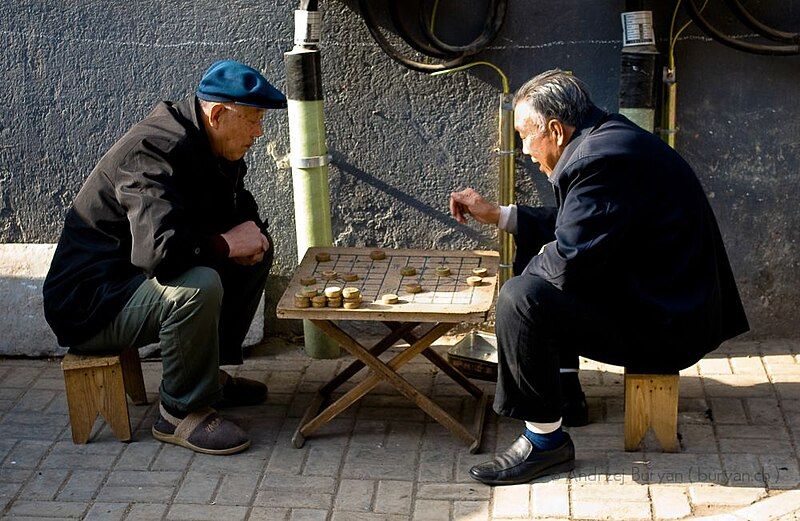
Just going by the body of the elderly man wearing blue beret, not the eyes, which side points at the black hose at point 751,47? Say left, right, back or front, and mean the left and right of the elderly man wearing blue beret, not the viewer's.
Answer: front

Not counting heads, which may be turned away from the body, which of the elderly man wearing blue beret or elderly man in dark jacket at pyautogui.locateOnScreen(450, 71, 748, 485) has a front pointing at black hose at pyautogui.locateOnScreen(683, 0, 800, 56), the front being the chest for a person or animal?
the elderly man wearing blue beret

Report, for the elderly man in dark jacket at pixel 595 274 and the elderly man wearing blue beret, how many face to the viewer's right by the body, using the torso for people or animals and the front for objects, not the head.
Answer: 1

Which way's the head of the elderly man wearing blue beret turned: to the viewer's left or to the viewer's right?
to the viewer's right

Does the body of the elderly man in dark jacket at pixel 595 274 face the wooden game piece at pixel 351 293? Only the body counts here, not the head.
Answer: yes

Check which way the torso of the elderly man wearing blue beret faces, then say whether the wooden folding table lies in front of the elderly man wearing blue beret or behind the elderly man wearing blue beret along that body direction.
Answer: in front

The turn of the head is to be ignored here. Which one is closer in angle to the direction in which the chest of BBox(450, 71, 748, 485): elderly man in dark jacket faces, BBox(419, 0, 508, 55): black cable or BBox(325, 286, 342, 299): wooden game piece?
the wooden game piece

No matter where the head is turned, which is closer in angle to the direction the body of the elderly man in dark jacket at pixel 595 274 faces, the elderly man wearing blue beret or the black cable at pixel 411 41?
the elderly man wearing blue beret

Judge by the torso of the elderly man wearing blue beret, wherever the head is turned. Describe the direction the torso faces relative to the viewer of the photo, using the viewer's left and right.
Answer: facing to the right of the viewer

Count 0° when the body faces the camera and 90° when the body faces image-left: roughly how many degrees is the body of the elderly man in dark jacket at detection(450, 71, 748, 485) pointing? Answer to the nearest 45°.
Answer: approximately 90°

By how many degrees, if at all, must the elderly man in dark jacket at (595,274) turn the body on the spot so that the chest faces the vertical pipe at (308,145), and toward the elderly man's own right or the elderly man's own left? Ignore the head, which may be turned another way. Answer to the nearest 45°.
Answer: approximately 45° to the elderly man's own right

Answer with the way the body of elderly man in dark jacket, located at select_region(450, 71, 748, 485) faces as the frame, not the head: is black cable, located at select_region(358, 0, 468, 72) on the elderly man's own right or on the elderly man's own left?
on the elderly man's own right

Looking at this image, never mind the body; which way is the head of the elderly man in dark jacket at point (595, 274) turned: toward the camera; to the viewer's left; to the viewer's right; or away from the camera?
to the viewer's left

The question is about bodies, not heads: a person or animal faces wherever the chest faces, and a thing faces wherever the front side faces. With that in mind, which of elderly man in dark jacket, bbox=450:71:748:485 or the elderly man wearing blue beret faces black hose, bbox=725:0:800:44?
the elderly man wearing blue beret

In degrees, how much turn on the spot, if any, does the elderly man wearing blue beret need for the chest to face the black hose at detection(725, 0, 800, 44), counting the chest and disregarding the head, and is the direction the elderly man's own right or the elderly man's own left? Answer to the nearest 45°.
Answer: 0° — they already face it

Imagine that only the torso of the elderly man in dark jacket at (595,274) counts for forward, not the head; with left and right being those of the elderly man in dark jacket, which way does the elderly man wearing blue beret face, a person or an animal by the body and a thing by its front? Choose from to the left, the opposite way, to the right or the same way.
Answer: the opposite way
